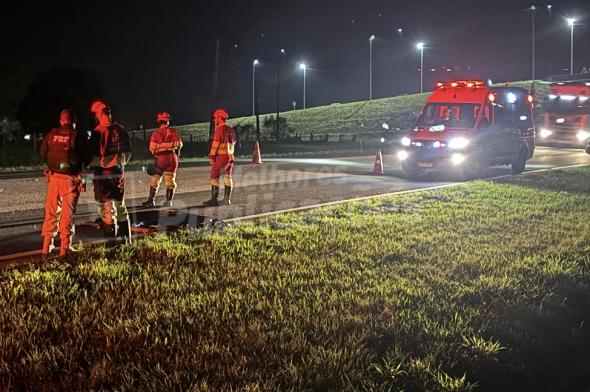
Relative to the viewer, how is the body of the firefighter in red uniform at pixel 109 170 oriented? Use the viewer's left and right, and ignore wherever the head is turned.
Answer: facing away from the viewer and to the left of the viewer

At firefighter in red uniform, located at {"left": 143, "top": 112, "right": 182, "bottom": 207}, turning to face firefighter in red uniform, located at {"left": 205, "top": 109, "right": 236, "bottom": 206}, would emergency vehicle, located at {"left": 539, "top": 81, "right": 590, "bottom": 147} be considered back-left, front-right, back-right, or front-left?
front-left

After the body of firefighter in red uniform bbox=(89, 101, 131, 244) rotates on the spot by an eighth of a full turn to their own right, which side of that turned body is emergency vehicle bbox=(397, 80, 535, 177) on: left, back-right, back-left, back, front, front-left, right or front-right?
front-right

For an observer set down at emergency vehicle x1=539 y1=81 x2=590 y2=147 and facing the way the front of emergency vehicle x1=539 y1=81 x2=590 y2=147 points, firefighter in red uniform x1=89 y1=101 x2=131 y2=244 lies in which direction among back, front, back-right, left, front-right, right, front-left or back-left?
front

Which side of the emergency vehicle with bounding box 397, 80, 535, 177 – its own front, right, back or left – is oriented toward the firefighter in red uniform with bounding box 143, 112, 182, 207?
front

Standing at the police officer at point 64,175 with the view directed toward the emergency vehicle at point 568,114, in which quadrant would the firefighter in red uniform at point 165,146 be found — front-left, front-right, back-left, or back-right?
front-left

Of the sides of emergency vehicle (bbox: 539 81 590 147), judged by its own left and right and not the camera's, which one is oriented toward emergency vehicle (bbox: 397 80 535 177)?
front

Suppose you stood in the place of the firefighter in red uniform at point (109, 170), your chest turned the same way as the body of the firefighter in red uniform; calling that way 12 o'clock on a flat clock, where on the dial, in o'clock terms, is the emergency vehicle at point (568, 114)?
The emergency vehicle is roughly at 3 o'clock from the firefighter in red uniform.

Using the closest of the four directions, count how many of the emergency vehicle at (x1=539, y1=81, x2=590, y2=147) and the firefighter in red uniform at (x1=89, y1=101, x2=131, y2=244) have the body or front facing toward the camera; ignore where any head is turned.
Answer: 1

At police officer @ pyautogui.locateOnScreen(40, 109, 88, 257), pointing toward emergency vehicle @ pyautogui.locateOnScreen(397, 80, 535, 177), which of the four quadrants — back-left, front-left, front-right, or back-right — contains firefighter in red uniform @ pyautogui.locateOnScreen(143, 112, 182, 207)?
front-left

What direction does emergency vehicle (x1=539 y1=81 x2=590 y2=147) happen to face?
toward the camera

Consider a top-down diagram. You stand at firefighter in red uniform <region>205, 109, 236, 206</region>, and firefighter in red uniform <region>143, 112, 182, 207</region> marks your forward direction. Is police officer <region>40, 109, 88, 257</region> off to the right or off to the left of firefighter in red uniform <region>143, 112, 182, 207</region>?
left

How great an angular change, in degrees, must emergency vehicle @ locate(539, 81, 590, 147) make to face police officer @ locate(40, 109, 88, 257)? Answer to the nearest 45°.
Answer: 0° — it already faces them

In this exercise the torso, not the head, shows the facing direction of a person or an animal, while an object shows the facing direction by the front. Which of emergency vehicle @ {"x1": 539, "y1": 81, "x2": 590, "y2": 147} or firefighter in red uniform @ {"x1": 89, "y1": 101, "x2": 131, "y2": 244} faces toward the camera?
the emergency vehicle
